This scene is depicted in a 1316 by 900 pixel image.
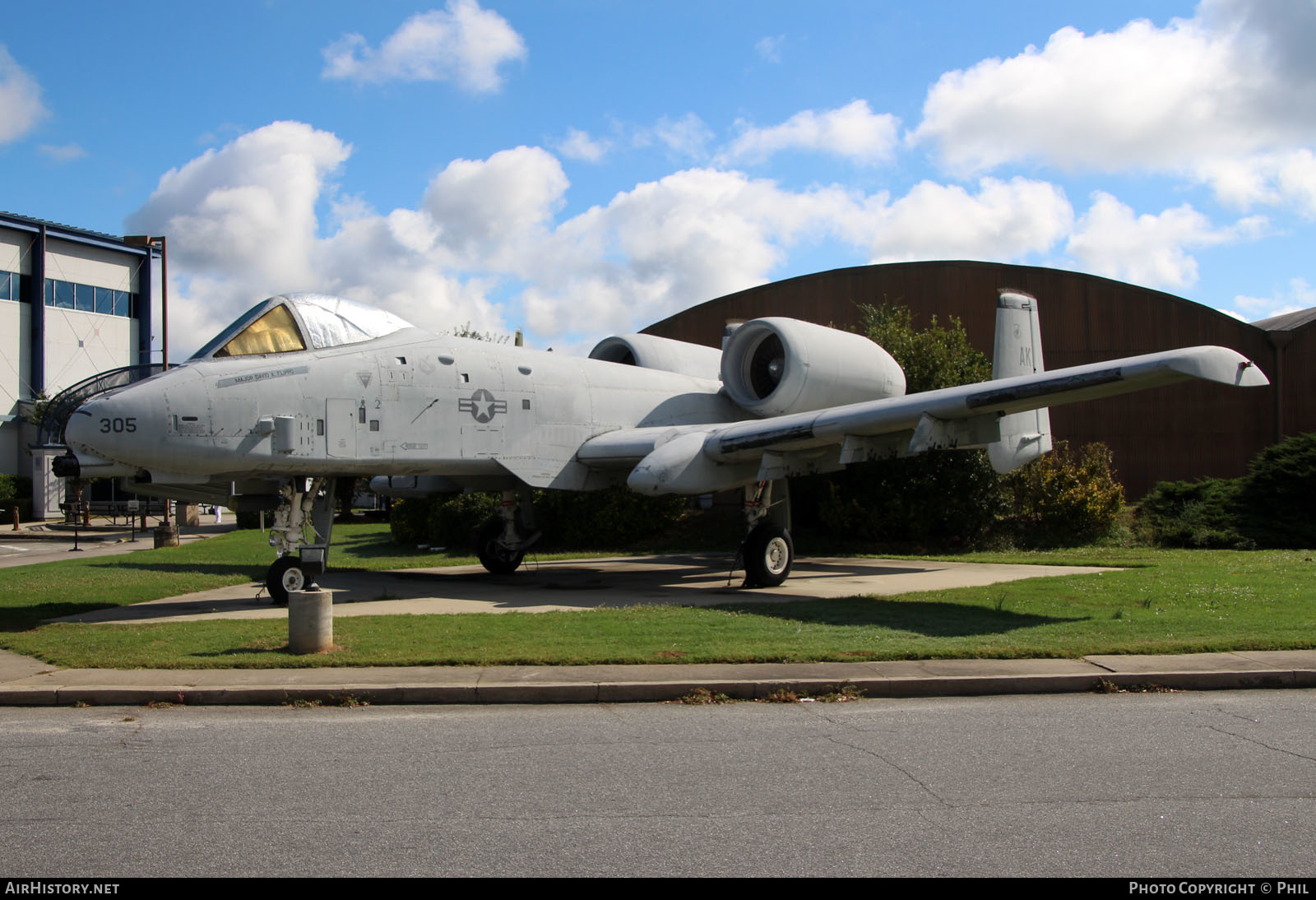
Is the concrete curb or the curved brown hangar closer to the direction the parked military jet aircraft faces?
the concrete curb

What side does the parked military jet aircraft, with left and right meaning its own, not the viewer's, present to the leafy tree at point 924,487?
back

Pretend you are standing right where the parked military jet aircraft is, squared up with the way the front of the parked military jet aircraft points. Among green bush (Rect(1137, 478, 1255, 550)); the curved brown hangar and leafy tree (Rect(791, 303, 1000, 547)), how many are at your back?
3

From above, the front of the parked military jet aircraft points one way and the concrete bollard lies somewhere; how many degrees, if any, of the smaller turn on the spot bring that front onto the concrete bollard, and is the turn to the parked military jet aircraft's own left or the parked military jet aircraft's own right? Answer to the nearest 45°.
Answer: approximately 45° to the parked military jet aircraft's own left

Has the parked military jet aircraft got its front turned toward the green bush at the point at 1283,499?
no

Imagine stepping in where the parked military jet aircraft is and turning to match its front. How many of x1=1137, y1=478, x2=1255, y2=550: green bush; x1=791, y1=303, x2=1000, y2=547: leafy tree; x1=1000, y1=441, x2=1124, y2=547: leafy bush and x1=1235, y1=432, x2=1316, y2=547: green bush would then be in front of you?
0

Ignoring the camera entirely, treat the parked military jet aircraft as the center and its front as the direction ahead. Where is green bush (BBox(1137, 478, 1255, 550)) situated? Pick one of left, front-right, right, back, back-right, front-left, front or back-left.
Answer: back

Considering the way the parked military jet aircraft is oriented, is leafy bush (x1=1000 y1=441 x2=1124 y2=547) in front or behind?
behind

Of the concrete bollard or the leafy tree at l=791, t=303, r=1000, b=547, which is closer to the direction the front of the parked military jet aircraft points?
the concrete bollard

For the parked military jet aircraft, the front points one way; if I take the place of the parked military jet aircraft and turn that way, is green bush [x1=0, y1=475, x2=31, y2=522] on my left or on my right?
on my right

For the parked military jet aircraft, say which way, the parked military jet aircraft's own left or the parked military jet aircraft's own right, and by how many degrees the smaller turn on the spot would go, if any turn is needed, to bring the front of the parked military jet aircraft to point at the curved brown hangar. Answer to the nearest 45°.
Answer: approximately 180°

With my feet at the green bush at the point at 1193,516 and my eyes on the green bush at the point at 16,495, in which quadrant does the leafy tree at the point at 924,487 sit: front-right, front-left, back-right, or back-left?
front-left
